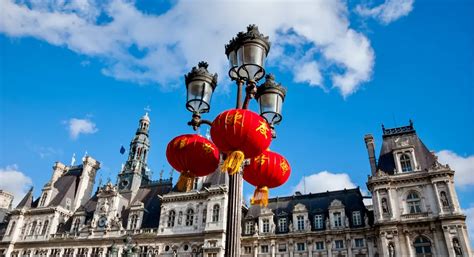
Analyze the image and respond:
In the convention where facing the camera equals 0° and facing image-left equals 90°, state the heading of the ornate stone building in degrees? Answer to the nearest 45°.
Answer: approximately 45°

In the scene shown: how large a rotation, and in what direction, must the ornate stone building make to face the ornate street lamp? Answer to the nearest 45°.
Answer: approximately 45° to its left

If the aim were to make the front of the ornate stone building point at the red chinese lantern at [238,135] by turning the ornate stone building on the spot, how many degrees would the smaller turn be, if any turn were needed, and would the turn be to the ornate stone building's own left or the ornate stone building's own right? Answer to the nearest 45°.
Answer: approximately 45° to the ornate stone building's own left

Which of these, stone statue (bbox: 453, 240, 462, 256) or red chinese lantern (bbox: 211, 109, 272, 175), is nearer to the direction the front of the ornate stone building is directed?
the red chinese lantern

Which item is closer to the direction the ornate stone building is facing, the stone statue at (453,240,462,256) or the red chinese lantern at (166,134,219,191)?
the red chinese lantern

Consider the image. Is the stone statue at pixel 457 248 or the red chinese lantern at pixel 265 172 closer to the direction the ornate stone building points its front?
the red chinese lantern

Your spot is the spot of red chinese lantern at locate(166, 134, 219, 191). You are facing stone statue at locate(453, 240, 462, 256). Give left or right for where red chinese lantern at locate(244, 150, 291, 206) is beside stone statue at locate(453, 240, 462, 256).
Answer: right

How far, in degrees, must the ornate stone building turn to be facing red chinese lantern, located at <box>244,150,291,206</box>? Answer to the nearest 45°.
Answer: approximately 45° to its left

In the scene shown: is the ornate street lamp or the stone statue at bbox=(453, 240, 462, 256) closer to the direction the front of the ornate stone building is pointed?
the ornate street lamp

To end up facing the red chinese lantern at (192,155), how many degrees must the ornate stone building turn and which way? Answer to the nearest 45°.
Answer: approximately 45° to its left
